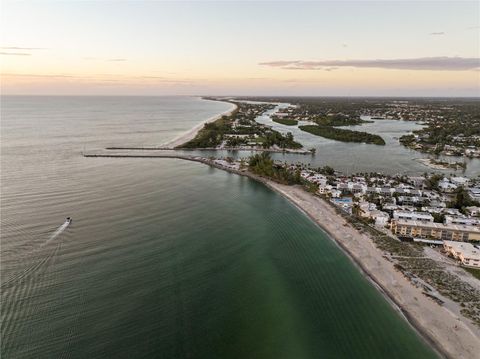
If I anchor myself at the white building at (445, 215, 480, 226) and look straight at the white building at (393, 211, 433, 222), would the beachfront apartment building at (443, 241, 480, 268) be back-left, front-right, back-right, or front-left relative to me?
front-left

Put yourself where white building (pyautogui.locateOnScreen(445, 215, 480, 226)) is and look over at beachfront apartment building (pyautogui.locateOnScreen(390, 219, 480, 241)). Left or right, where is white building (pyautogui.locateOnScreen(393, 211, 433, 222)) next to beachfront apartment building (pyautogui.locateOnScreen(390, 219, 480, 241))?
right

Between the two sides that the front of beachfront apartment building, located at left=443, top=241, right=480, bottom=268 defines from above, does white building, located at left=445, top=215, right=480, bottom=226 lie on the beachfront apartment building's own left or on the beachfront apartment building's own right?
on the beachfront apartment building's own right

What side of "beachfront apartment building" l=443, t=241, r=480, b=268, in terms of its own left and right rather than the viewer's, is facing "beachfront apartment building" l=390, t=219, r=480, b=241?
right

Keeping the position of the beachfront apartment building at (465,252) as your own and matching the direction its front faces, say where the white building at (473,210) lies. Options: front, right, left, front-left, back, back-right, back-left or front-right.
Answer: back-right

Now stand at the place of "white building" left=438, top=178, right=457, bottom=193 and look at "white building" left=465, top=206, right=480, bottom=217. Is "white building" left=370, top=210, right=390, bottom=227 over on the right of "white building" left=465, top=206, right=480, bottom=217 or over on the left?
right

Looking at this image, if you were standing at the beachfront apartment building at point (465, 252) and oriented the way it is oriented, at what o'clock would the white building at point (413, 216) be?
The white building is roughly at 3 o'clock from the beachfront apartment building.

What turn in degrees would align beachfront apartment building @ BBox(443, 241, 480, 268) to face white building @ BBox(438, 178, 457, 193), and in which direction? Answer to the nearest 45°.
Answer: approximately 135° to its right

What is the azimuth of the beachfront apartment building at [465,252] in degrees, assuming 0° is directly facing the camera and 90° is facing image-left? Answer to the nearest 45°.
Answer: approximately 45°

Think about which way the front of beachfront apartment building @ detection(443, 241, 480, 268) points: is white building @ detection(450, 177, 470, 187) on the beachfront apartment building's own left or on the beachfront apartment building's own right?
on the beachfront apartment building's own right

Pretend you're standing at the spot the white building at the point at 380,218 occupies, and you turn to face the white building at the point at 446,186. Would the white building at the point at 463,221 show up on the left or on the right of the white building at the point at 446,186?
right
